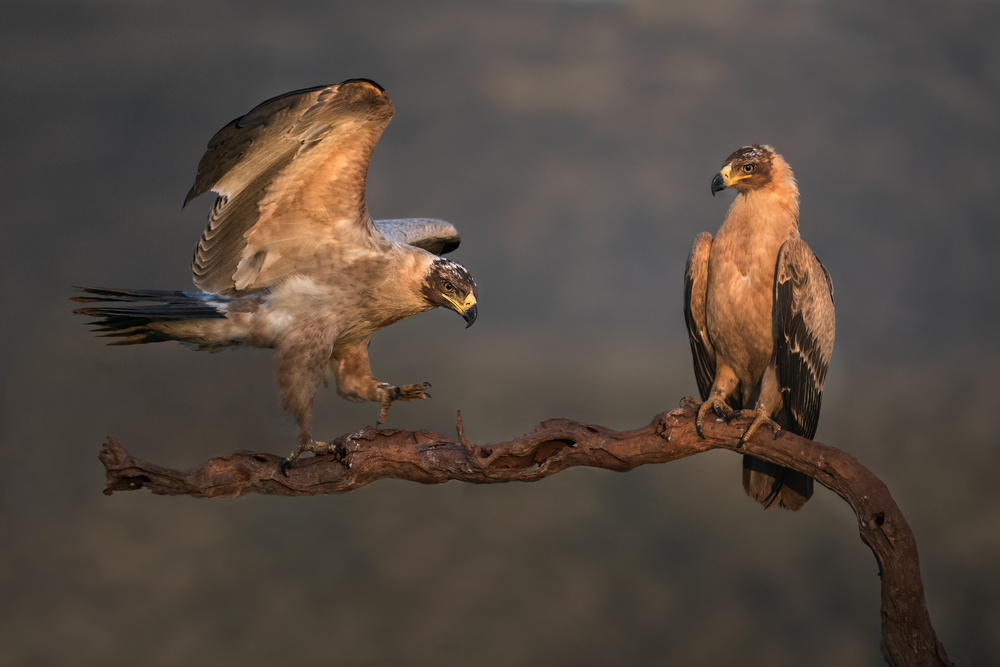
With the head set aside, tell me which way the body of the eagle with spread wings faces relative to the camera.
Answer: to the viewer's right

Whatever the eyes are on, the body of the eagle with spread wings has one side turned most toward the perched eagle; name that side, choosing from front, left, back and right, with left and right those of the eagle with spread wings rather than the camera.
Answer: front
